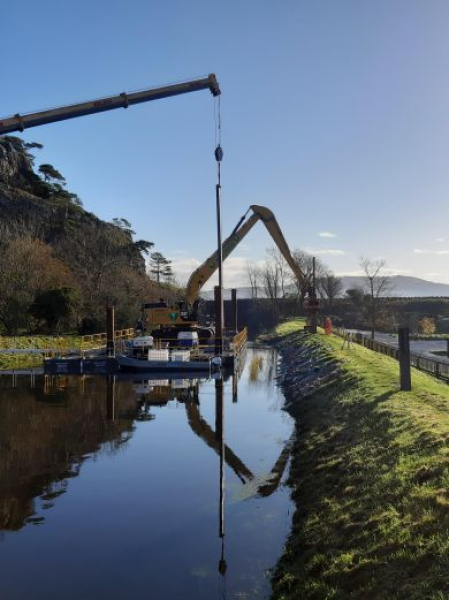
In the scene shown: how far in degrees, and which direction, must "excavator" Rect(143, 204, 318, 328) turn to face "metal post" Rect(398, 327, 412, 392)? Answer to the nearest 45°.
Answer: approximately 90° to its right

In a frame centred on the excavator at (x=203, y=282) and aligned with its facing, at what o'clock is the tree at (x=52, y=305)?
The tree is roughly at 6 o'clock from the excavator.

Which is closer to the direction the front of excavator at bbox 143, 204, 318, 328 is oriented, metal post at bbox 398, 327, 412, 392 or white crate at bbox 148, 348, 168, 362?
the metal post

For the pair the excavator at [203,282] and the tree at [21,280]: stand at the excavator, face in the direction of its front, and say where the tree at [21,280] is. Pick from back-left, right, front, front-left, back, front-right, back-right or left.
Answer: back

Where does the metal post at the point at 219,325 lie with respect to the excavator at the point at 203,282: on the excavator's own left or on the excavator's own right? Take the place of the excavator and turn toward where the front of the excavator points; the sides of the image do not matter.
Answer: on the excavator's own right

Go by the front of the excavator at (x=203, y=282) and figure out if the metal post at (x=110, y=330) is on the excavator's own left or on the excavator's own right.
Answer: on the excavator's own right

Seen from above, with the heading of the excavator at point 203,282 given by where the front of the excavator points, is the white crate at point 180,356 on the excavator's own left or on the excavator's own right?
on the excavator's own right

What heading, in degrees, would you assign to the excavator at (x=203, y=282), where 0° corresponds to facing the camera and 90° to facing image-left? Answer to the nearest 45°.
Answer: approximately 270°

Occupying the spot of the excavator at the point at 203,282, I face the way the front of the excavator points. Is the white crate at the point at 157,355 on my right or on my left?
on my right
